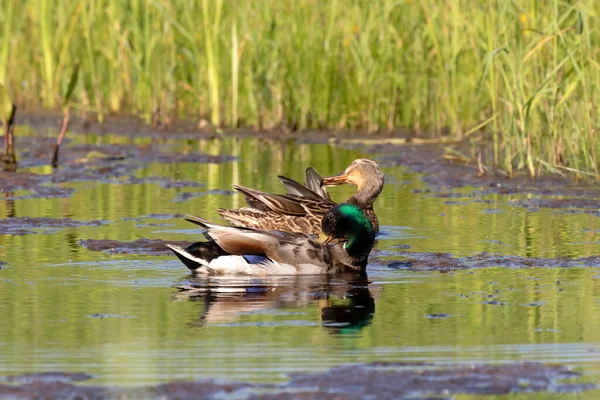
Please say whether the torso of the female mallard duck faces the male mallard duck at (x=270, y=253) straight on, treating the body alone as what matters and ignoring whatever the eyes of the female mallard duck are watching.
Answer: no

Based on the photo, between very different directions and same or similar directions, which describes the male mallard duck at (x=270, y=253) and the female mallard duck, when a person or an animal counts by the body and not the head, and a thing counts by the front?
same or similar directions

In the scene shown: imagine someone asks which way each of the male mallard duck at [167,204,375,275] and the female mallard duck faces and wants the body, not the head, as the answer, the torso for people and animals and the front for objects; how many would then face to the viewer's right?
2

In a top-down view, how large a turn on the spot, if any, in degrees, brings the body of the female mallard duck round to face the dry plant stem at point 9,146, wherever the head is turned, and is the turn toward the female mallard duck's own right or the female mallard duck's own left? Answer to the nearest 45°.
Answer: approximately 135° to the female mallard duck's own left

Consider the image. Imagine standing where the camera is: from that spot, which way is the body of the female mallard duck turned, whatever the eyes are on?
to the viewer's right

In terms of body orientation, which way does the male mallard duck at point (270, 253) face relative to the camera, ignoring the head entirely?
to the viewer's right

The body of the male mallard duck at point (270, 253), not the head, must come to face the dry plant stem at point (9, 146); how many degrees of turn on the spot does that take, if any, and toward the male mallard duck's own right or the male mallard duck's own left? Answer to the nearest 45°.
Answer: approximately 135° to the male mallard duck's own left

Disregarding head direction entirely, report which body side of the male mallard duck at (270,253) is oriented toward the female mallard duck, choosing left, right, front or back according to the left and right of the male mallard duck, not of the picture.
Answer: left
